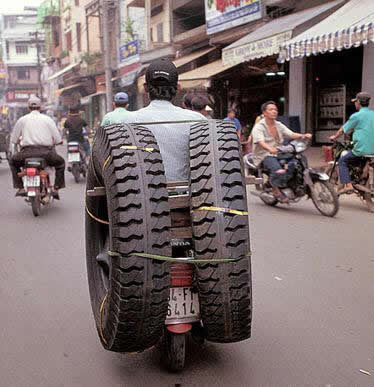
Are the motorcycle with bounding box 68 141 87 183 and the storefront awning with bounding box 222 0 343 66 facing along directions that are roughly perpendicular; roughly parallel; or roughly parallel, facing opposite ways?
roughly perpendicular

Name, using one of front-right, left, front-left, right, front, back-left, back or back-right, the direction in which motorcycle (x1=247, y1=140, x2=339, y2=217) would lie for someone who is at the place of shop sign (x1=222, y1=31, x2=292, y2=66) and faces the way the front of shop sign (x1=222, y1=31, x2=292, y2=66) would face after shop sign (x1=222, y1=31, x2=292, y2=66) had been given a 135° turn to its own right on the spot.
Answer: back

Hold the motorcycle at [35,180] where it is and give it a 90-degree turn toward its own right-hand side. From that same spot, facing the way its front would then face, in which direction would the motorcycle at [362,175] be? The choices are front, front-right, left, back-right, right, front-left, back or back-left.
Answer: front

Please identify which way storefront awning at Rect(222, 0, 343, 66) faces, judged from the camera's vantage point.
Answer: facing the viewer and to the left of the viewer

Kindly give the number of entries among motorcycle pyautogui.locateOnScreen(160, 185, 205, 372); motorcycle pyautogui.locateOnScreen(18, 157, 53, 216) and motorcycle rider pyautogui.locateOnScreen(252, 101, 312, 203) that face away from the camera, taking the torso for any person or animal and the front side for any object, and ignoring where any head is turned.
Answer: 2

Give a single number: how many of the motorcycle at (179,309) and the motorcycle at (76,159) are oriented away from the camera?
2

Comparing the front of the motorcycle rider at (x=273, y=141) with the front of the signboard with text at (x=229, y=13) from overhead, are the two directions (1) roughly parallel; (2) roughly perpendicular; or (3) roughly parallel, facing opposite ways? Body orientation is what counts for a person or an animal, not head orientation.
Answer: roughly perpendicular

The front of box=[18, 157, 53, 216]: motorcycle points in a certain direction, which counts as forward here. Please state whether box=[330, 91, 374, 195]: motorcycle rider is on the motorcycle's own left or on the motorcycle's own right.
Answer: on the motorcycle's own right

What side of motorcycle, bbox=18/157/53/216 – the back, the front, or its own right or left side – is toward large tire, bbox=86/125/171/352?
back

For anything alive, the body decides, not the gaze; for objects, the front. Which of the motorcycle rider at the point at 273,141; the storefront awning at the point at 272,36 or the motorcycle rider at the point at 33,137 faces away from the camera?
the motorcycle rider at the point at 33,137

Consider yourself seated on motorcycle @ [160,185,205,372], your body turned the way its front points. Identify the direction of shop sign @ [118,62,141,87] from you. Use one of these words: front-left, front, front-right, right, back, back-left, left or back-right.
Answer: front

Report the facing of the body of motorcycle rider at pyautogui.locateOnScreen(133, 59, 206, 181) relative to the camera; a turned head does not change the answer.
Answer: away from the camera

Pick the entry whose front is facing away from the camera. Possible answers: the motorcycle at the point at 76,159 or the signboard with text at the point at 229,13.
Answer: the motorcycle

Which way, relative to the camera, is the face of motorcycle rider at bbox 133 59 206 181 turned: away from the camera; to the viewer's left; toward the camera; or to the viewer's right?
away from the camera

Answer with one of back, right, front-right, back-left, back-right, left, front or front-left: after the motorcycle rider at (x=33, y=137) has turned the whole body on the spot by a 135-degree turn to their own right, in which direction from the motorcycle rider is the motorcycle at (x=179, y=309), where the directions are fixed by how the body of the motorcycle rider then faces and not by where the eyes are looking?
front-right

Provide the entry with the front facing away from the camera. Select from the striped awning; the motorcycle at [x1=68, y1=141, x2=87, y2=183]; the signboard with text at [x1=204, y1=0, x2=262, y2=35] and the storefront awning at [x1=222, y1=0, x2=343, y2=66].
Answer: the motorcycle

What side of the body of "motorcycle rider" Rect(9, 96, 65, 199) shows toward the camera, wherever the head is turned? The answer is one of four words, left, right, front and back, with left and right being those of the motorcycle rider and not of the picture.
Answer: back

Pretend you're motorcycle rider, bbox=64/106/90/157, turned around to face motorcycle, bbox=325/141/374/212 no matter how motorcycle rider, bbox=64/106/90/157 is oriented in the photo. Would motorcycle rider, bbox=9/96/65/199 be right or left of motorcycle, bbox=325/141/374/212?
right
